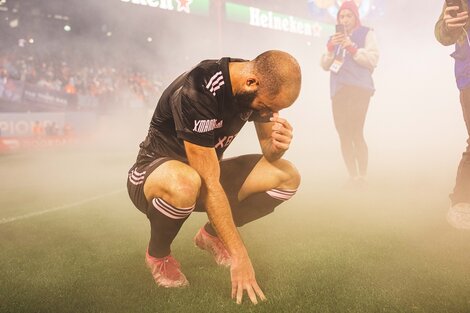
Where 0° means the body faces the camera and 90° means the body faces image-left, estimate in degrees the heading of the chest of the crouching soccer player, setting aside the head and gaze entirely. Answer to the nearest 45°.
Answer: approximately 315°

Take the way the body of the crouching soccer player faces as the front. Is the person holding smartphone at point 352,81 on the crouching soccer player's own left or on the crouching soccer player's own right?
on the crouching soccer player's own left

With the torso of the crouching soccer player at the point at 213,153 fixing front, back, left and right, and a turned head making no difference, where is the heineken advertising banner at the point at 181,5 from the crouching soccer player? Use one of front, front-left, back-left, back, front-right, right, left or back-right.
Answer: back-left

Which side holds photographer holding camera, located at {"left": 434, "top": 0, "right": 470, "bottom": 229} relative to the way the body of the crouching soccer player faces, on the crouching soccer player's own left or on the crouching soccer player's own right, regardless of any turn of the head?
on the crouching soccer player's own left

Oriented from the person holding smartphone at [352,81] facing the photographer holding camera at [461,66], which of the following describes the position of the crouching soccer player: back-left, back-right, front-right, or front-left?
front-right

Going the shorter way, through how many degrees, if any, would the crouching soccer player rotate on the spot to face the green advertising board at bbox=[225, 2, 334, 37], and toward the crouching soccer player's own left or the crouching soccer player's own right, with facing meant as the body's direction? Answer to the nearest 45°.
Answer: approximately 135° to the crouching soccer player's own left

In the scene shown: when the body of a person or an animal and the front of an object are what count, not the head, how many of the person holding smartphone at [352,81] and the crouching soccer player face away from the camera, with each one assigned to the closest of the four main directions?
0

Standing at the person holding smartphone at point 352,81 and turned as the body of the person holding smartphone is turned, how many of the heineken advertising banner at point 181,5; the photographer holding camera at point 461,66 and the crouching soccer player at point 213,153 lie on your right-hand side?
1

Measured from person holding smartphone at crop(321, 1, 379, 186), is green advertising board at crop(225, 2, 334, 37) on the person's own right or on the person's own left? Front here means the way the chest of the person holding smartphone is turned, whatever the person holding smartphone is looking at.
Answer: on the person's own right

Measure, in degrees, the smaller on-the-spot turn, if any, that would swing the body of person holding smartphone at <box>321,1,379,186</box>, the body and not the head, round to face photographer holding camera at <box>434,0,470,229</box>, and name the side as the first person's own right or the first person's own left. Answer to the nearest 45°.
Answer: approximately 90° to the first person's own left

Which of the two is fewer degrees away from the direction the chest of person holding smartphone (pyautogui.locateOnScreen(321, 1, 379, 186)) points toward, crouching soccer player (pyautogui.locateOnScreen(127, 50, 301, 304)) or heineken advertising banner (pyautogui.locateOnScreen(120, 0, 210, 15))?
the crouching soccer player
